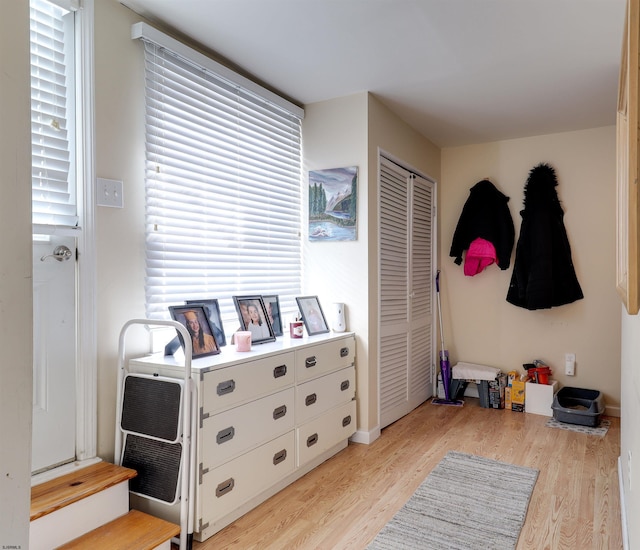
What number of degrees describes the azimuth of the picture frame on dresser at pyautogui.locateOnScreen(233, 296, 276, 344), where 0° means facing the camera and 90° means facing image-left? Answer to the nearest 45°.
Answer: approximately 315°

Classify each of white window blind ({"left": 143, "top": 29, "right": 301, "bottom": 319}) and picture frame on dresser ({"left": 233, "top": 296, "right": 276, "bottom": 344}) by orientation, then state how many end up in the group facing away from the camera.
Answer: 0

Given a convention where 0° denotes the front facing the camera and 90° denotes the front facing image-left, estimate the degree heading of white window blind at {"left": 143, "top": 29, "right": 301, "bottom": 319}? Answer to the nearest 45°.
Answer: approximately 315°

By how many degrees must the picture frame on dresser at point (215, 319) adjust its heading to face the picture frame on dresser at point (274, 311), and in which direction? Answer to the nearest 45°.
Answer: approximately 135° to its left

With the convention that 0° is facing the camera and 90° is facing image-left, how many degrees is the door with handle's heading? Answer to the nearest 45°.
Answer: approximately 315°

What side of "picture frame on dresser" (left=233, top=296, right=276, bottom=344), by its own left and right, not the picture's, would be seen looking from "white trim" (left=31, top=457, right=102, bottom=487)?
right

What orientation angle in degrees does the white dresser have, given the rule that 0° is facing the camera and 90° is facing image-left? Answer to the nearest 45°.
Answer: approximately 315°

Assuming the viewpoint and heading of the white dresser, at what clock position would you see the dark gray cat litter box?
The dark gray cat litter box is roughly at 10 o'clock from the white dresser.

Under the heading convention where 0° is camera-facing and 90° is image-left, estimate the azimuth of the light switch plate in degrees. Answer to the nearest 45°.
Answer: approximately 315°
